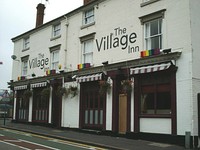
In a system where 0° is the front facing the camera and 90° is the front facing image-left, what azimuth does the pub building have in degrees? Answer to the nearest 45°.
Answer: approximately 45°

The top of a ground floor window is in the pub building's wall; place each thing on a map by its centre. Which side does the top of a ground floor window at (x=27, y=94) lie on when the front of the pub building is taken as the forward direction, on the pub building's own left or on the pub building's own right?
on the pub building's own right

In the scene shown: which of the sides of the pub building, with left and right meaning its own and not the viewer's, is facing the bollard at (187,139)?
left
